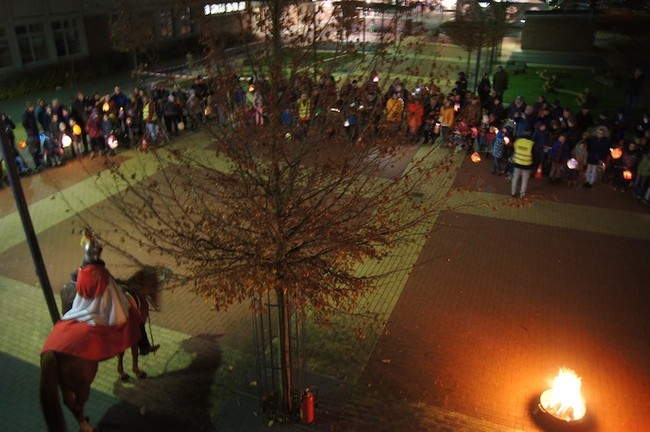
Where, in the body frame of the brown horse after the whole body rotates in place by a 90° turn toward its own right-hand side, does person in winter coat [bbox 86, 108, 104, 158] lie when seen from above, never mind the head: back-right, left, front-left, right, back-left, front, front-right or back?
back-left

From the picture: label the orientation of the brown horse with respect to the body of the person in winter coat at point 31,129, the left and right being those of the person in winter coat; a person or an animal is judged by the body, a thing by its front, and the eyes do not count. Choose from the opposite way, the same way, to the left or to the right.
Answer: to the left

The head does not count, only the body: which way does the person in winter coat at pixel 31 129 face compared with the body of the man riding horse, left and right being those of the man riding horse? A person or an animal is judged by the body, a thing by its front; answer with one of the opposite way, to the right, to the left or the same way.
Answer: to the right

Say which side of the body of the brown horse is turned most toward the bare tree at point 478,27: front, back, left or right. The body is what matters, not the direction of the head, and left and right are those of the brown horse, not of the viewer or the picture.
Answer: front

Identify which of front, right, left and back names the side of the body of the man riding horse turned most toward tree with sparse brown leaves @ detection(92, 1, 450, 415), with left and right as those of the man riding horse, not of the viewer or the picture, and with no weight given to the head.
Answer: right

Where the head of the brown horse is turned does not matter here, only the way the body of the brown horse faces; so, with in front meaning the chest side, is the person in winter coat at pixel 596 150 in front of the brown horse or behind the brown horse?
in front

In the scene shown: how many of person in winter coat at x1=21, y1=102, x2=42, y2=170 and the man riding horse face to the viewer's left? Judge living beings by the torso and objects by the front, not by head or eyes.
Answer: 0

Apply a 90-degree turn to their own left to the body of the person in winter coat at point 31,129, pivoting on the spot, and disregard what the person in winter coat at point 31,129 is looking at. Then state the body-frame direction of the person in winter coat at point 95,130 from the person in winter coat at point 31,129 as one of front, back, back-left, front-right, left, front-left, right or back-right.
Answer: front-right

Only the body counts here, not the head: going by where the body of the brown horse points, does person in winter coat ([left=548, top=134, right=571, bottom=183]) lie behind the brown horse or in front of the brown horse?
in front

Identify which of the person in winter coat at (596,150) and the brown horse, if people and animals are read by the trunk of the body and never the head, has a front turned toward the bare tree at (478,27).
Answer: the brown horse

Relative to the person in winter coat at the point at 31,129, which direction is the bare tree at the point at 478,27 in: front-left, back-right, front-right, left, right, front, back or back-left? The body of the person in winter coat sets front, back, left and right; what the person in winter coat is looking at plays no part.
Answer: front-left

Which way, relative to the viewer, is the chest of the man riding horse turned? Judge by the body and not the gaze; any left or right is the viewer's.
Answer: facing away from the viewer and to the right of the viewer

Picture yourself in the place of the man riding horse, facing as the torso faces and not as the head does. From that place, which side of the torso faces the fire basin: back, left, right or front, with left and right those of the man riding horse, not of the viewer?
right

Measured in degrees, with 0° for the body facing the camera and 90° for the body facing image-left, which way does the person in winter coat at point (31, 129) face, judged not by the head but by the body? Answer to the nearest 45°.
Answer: approximately 315°

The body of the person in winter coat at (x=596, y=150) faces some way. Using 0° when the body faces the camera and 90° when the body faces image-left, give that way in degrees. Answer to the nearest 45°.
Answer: approximately 45°

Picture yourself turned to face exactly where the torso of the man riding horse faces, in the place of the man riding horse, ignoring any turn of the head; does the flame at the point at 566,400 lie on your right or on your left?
on your right

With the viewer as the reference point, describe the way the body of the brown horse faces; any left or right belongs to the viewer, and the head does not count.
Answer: facing away from the viewer and to the right of the viewer

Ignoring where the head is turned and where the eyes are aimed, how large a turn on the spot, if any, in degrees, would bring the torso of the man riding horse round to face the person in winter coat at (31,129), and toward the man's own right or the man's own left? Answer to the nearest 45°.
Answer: approximately 45° to the man's own left

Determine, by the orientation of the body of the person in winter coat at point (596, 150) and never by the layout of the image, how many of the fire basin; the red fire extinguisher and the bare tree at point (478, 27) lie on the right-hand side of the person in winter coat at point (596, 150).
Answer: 1
